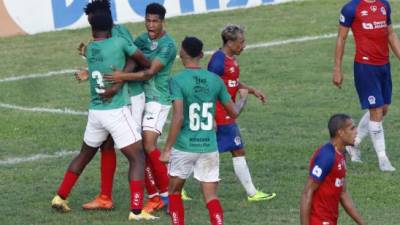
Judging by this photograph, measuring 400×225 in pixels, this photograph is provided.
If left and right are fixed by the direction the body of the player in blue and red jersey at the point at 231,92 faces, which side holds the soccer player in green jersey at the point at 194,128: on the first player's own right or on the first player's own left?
on the first player's own right

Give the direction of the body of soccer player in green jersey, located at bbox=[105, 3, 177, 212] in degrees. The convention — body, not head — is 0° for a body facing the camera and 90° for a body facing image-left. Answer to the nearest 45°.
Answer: approximately 45°
